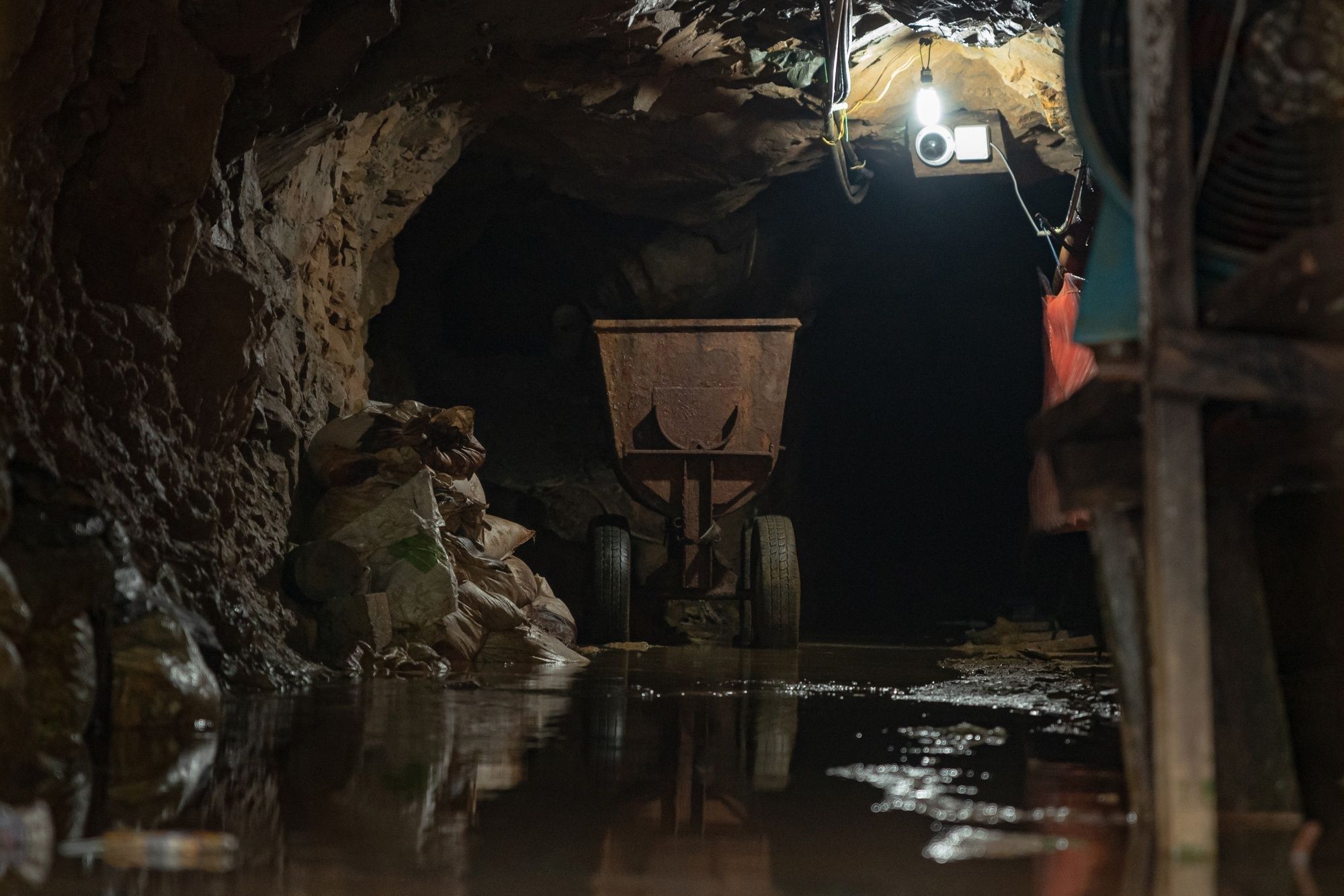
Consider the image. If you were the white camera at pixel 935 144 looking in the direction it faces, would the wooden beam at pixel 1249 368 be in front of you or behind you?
in front

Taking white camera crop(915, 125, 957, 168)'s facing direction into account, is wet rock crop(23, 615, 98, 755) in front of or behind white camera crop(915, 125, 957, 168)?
in front

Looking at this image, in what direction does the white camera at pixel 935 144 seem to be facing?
toward the camera

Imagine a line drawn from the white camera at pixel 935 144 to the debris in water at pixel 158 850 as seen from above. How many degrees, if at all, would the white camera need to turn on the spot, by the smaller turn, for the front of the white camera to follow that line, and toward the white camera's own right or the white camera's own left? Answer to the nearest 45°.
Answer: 0° — it already faces it

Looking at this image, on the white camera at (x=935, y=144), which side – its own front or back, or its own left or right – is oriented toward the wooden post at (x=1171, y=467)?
front

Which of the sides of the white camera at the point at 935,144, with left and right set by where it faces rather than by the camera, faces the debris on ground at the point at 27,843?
front

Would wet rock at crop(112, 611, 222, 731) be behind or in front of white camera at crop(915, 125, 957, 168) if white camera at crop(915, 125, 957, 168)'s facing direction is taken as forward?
in front
